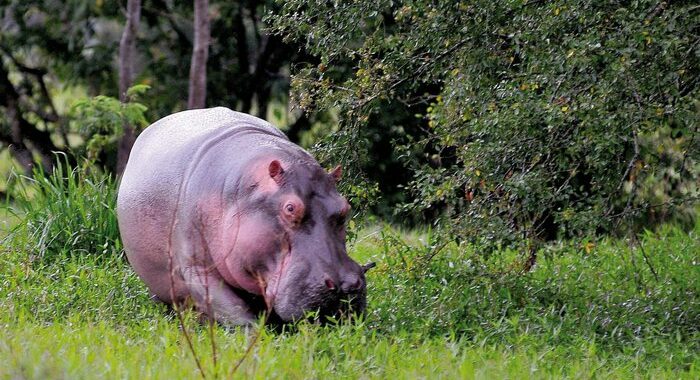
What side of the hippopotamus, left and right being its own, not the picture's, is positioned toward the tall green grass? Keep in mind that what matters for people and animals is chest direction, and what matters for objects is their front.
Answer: back

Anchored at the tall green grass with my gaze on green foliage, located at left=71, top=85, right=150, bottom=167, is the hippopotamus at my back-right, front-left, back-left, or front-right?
back-right

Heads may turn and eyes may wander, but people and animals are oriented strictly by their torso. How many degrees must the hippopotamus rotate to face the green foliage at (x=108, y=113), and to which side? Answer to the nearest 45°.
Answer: approximately 135° to its left

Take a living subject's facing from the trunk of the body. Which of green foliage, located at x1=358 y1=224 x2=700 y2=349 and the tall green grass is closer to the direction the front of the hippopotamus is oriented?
the green foliage

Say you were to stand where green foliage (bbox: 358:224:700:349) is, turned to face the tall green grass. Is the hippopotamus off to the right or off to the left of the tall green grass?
left

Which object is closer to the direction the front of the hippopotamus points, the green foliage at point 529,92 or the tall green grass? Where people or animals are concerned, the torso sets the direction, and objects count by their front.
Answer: the green foliage

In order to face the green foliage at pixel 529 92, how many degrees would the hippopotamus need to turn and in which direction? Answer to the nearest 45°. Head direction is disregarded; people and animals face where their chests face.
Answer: approximately 45° to its left
